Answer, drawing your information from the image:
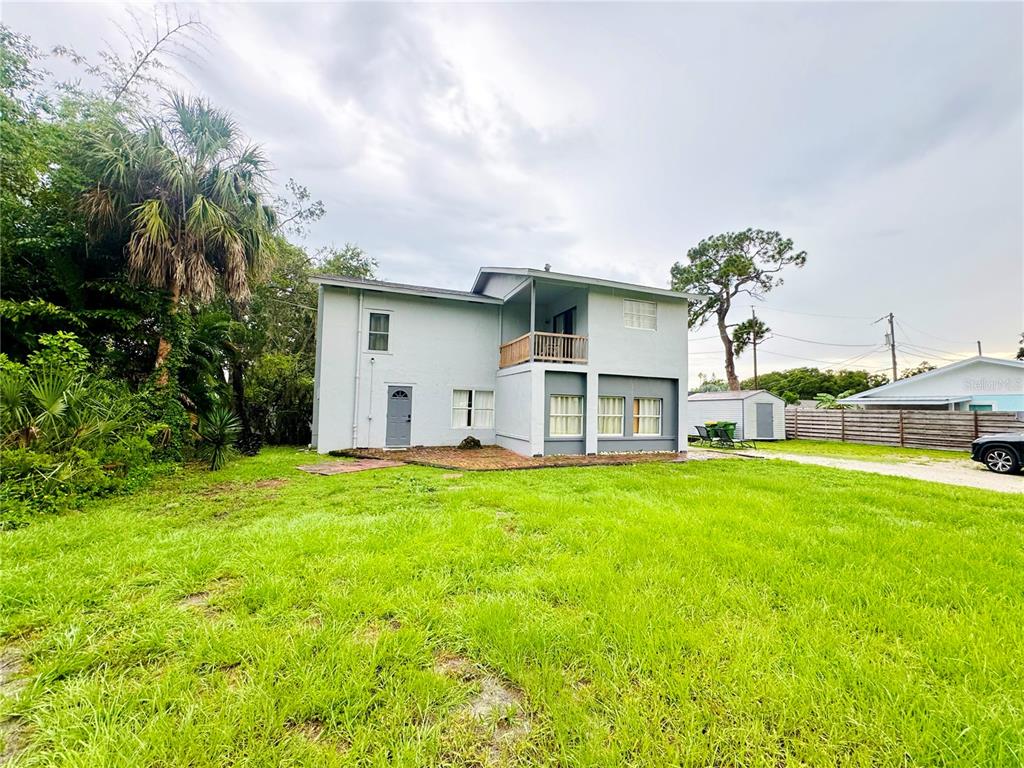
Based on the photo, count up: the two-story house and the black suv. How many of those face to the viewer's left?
1

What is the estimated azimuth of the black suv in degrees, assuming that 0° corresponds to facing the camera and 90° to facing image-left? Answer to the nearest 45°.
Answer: approximately 90°

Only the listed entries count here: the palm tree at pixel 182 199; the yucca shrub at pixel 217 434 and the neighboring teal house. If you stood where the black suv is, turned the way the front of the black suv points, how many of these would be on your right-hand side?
1

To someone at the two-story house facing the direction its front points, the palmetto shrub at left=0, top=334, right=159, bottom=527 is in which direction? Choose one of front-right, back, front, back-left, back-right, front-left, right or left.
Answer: front-right

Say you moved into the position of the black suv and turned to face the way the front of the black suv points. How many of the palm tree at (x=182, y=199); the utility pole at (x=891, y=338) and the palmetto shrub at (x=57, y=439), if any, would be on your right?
1

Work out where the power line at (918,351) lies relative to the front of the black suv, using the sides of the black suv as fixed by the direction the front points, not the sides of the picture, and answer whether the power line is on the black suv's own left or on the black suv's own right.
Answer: on the black suv's own right

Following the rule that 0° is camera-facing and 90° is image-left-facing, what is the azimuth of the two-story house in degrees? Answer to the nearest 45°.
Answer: approximately 0°

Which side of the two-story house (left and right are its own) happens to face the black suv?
left

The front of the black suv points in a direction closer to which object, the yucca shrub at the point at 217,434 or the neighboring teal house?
the yucca shrub

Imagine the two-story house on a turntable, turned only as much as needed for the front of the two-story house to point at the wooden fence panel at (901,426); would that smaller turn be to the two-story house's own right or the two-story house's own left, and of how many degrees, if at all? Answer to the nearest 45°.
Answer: approximately 90° to the two-story house's own left

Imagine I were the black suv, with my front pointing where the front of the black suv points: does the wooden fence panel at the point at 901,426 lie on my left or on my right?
on my right

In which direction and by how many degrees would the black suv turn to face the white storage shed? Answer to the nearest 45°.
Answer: approximately 45° to its right

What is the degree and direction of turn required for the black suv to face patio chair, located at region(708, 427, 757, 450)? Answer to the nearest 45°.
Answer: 0° — it already faces it
